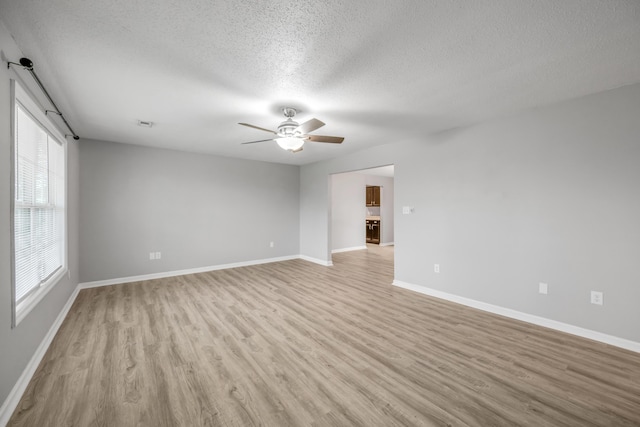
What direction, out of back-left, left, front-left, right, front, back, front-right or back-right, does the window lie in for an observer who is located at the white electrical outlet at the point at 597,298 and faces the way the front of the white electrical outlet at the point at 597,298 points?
front-right

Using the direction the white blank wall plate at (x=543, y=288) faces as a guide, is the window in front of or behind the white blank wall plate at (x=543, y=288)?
in front

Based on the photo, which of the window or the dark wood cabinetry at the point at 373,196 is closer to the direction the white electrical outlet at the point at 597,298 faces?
the window
